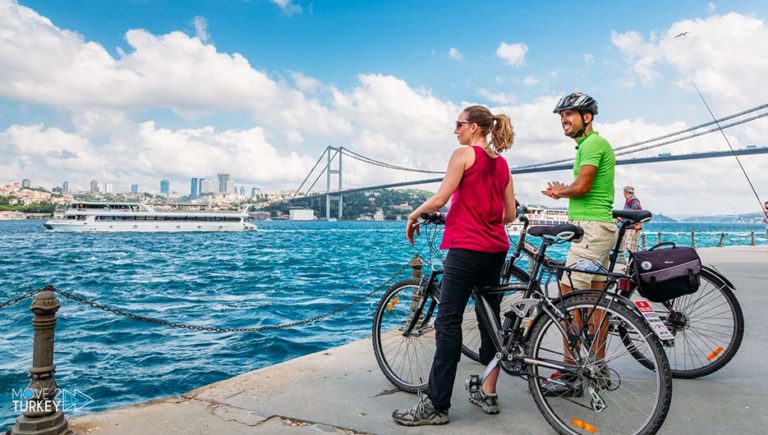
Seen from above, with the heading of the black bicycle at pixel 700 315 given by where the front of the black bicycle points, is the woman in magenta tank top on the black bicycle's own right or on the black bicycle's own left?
on the black bicycle's own left

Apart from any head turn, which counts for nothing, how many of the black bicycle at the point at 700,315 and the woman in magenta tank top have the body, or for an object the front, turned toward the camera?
0

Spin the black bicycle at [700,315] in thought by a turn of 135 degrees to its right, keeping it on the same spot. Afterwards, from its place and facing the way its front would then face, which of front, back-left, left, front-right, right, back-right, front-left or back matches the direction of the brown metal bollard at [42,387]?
back

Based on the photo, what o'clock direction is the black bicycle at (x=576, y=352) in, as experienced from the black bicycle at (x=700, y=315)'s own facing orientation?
the black bicycle at (x=576, y=352) is roughly at 10 o'clock from the black bicycle at (x=700, y=315).

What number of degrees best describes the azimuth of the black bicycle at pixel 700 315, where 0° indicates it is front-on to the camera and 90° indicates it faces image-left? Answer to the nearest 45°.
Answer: approximately 90°

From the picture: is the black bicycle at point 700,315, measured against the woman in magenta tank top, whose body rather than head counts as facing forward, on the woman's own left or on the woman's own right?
on the woman's own right
